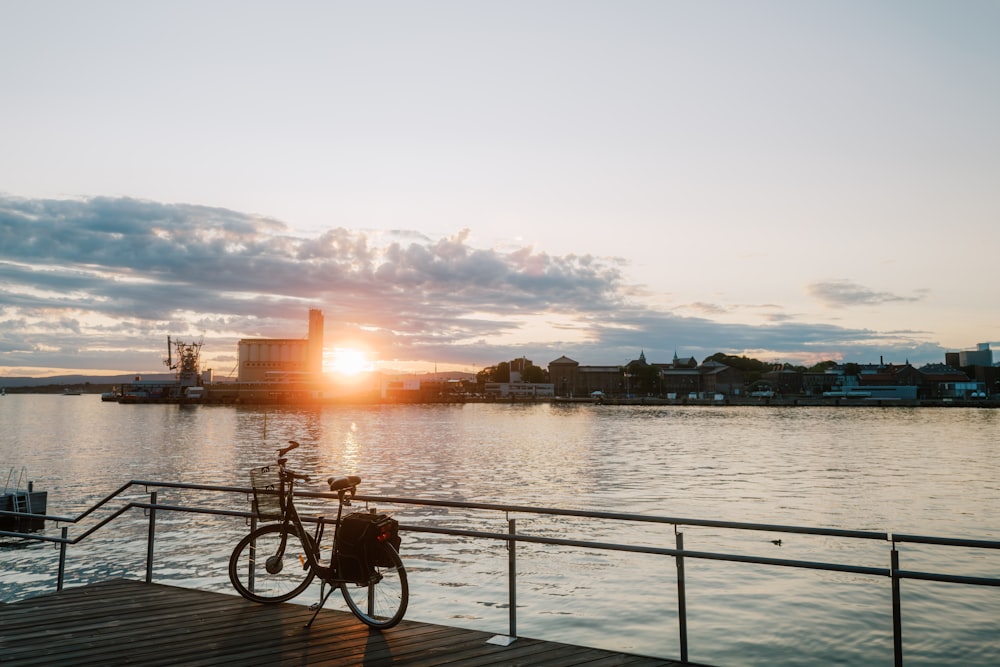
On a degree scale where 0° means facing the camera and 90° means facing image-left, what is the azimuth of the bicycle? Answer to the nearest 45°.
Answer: approximately 135°

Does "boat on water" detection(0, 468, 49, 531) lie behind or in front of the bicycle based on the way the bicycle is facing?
in front
